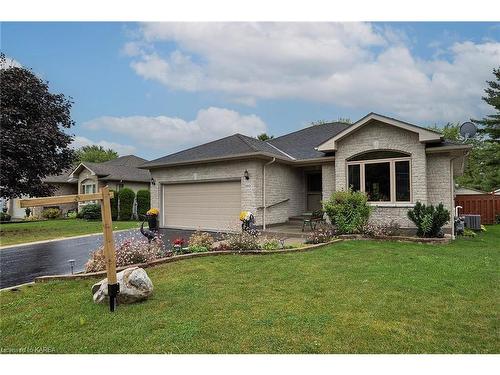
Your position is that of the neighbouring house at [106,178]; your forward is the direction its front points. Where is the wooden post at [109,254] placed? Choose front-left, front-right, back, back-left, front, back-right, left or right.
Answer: front-left

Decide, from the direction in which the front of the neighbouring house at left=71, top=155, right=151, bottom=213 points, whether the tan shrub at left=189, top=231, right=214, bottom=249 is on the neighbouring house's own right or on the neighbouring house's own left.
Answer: on the neighbouring house's own left

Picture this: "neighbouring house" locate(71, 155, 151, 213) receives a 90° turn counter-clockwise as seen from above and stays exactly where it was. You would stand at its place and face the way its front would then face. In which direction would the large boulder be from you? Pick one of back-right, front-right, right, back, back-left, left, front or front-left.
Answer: front-right

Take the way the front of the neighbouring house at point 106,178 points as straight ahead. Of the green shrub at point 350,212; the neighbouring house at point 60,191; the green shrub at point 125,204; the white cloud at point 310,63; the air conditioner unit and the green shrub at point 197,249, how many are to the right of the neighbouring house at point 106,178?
1

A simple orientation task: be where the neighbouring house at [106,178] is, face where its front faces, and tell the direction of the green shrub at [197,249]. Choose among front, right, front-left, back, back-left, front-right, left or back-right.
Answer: front-left

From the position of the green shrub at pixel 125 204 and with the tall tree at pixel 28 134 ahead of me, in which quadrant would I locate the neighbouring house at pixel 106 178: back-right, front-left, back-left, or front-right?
back-right

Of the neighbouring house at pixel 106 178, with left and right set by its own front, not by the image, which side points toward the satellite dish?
left

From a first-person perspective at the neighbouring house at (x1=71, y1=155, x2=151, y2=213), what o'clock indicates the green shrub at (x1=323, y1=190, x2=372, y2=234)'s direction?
The green shrub is roughly at 10 o'clock from the neighbouring house.

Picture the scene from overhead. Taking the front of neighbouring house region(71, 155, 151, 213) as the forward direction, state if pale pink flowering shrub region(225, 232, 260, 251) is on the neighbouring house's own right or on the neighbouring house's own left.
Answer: on the neighbouring house's own left

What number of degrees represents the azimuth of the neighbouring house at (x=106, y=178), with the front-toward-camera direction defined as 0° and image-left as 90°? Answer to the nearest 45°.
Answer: approximately 45°

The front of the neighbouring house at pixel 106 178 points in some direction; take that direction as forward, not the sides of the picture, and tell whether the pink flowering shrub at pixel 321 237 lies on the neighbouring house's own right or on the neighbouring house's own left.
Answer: on the neighbouring house's own left

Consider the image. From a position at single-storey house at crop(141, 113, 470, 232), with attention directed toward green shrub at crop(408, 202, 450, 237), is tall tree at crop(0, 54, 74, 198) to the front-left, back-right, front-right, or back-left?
back-right

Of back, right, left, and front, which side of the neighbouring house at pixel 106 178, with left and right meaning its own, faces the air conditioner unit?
left

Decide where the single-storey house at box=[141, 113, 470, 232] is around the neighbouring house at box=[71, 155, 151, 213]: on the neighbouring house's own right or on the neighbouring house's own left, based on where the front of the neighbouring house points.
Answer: on the neighbouring house's own left

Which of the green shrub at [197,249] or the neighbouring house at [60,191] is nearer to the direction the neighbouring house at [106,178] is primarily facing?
the green shrub

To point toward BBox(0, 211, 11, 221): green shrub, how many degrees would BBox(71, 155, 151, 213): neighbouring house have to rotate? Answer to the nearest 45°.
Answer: approximately 45° to its right
